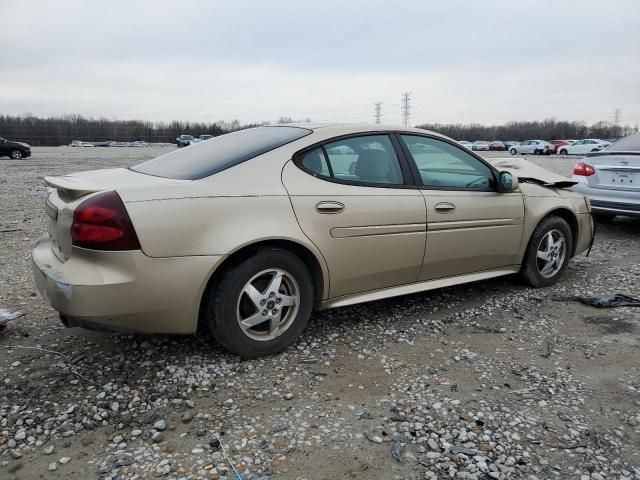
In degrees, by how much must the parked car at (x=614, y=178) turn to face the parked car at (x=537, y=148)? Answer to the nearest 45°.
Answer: approximately 45° to its left

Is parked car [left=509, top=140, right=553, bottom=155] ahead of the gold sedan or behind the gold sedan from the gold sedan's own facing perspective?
ahead

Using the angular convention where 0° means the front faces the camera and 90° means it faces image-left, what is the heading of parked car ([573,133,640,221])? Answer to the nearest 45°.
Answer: approximately 225°

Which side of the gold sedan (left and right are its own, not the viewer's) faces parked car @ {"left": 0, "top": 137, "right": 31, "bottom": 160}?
left

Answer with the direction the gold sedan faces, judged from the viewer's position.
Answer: facing away from the viewer and to the right of the viewer
